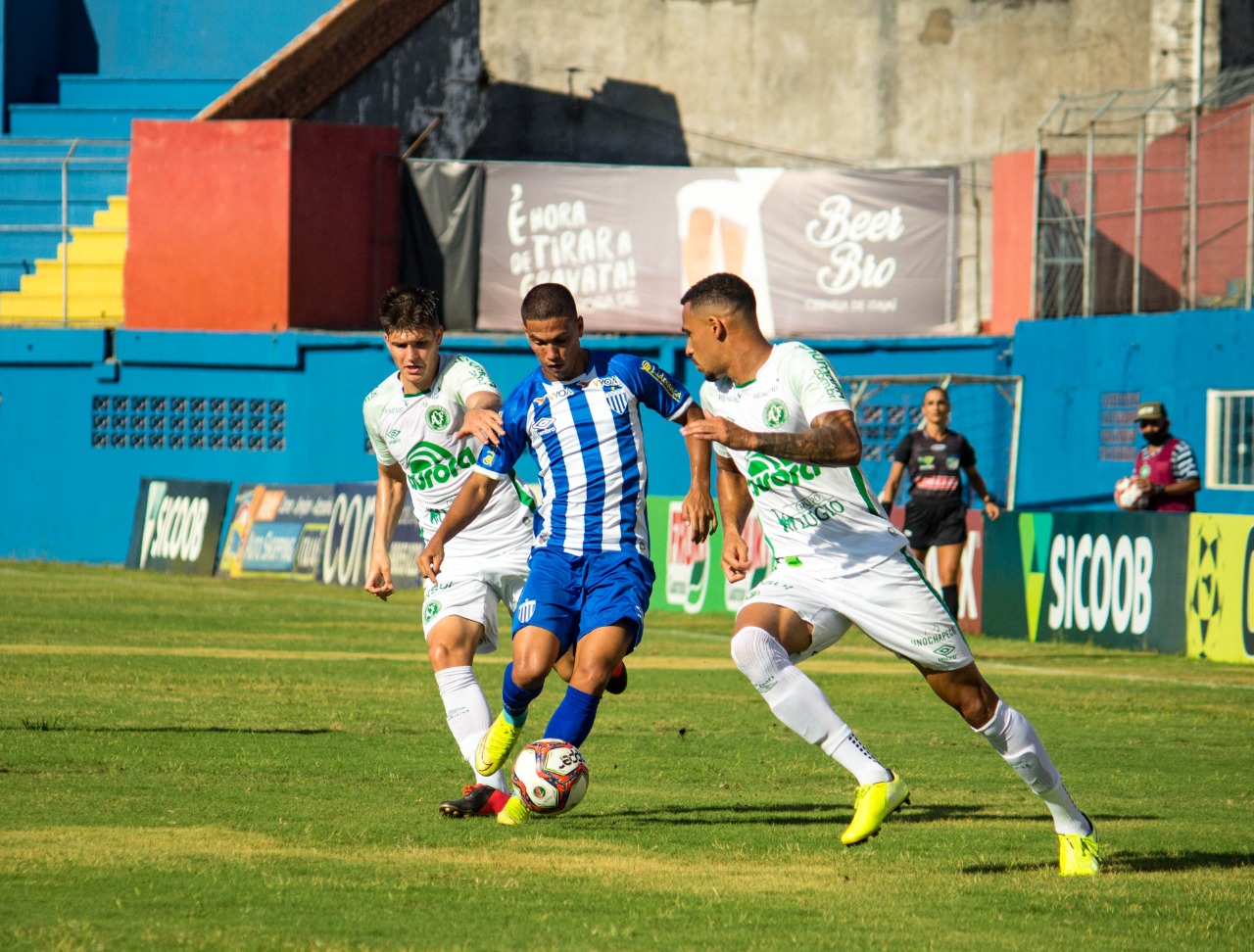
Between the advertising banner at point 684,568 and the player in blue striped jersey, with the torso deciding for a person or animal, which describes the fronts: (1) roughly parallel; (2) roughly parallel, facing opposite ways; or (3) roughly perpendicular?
roughly parallel

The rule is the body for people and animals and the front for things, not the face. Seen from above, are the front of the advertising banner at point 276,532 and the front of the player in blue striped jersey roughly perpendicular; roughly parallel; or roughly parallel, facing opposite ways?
roughly parallel

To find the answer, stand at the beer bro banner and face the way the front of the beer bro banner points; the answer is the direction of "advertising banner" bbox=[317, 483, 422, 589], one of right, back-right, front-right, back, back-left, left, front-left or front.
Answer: front-right

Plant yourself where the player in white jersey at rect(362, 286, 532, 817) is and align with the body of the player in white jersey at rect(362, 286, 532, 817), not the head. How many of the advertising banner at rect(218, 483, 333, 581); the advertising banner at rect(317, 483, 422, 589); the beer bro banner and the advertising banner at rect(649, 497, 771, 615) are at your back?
4

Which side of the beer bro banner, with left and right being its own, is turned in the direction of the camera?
front

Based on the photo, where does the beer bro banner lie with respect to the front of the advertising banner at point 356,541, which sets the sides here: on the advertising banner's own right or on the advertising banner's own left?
on the advertising banner's own left

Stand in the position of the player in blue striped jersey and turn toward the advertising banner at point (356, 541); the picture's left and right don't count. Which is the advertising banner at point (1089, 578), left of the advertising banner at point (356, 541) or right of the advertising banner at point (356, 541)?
right

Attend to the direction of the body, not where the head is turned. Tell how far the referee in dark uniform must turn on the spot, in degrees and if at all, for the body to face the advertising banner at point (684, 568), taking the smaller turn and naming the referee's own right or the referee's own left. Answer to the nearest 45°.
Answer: approximately 135° to the referee's own right

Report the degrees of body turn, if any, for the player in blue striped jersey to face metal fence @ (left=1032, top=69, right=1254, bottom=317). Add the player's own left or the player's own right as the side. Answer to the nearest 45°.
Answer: approximately 135° to the player's own left

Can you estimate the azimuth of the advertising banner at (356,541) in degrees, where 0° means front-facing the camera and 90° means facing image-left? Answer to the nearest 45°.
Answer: approximately 0°

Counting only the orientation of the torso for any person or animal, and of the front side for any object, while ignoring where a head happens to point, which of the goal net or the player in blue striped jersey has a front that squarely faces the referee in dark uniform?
the goal net

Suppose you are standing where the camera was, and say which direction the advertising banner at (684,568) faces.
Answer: facing the viewer

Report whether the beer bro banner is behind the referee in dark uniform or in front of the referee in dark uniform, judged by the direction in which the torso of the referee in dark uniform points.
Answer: behind

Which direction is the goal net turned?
toward the camera

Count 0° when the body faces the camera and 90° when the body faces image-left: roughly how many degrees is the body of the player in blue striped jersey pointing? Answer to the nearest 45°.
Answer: approximately 0°

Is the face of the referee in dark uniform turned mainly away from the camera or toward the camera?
toward the camera

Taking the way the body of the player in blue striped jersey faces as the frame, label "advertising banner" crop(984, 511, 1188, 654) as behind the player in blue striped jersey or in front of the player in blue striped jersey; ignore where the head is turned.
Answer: behind

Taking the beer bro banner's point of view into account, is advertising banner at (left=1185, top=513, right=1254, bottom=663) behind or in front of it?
in front

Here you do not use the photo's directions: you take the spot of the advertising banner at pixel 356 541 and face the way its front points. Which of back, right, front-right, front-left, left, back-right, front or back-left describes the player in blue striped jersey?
front

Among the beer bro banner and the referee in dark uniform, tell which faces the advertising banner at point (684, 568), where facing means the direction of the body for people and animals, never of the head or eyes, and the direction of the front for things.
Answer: the beer bro banner
